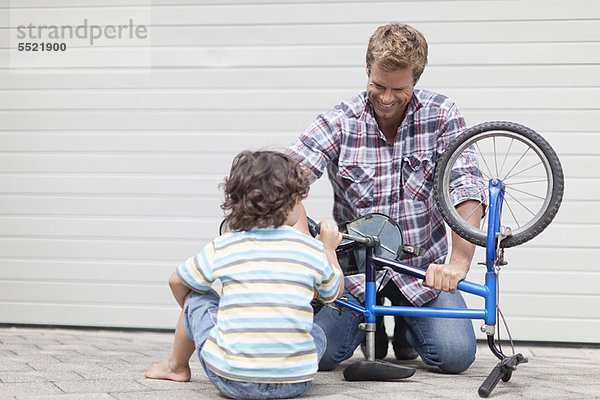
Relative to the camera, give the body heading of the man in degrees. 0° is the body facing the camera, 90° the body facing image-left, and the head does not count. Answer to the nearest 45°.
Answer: approximately 0°

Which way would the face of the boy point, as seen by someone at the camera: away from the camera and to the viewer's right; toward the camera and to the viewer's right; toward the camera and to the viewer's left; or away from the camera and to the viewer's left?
away from the camera and to the viewer's right

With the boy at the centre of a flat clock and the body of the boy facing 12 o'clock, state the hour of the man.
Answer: The man is roughly at 1 o'clock from the boy.

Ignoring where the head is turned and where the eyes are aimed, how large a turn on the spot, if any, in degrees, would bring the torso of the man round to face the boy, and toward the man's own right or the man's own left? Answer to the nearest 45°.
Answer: approximately 45° to the man's own right

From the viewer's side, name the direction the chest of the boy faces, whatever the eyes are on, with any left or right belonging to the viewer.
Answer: facing away from the viewer

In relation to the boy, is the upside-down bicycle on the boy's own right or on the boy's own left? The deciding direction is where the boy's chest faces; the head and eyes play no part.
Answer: on the boy's own right

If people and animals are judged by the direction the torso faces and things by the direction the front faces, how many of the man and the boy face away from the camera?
1

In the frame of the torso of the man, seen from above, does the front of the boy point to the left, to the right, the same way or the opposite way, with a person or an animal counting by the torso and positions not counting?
the opposite way

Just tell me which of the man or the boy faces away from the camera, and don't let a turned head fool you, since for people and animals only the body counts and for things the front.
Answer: the boy

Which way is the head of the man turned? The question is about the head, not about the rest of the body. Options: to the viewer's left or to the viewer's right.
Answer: to the viewer's left
